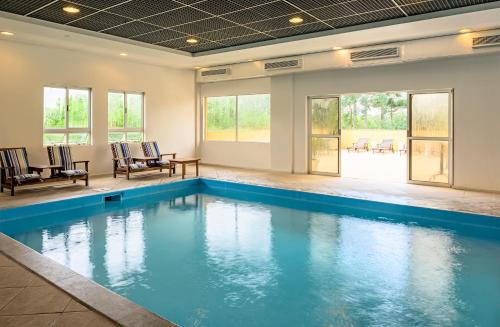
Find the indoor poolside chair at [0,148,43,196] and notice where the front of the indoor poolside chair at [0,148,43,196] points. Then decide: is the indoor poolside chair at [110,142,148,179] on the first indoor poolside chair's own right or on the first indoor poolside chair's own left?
on the first indoor poolside chair's own left

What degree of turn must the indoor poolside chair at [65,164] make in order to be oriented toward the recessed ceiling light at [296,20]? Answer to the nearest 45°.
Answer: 0° — it already faces it

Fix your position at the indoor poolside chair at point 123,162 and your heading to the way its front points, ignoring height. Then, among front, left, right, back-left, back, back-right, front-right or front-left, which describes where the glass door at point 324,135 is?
front-left

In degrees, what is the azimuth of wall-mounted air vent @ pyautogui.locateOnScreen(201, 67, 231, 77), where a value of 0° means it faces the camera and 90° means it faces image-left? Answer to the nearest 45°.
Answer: approximately 45°

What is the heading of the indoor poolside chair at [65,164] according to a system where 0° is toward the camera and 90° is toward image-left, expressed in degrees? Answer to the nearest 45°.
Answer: approximately 315°

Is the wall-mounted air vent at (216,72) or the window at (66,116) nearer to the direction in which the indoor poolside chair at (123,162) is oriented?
the wall-mounted air vent

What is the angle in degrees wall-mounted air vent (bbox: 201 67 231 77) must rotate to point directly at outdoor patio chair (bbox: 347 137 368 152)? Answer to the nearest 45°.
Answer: approximately 180°

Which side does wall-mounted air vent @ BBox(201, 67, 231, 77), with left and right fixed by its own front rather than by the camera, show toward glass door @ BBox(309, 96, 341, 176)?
left

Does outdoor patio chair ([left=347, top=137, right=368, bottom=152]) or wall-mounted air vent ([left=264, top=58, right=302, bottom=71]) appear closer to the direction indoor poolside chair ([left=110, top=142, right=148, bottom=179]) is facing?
the wall-mounted air vent
